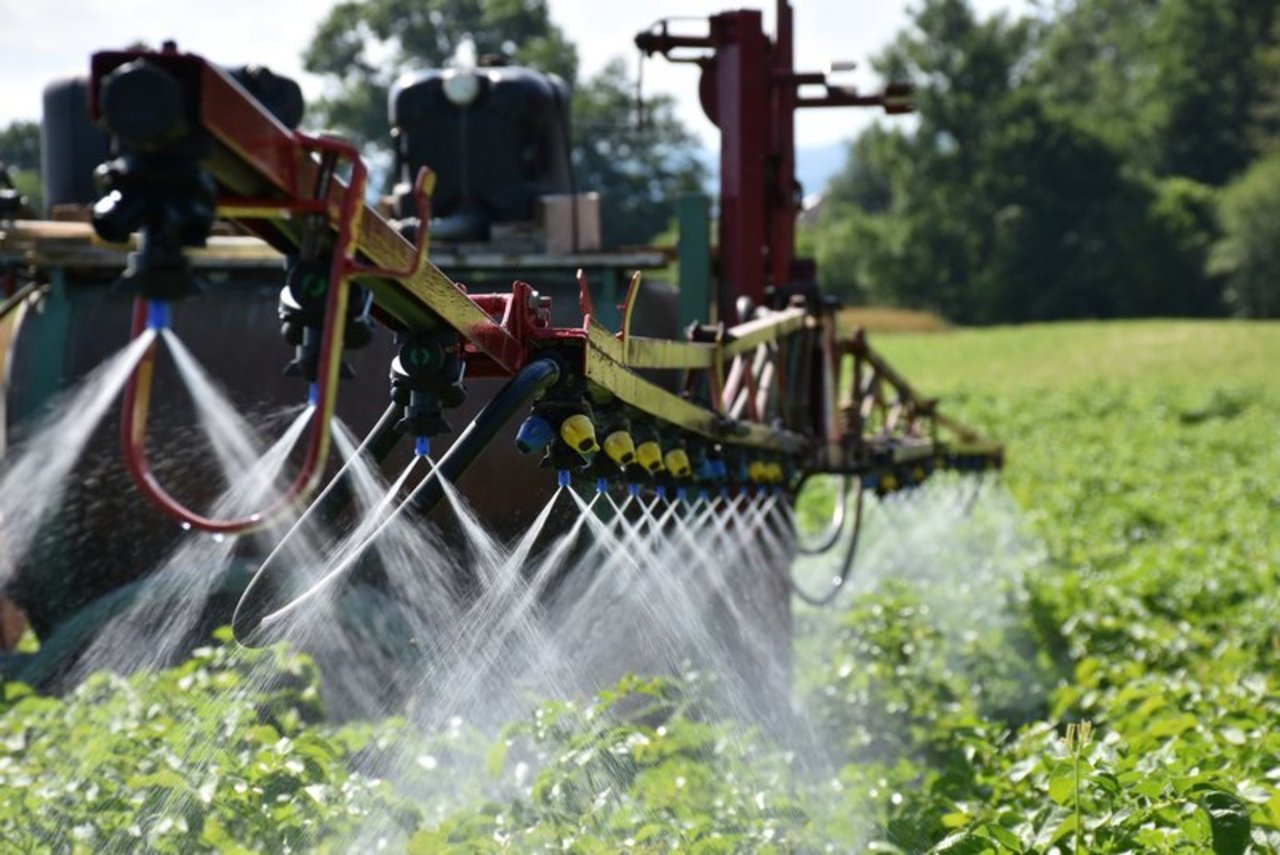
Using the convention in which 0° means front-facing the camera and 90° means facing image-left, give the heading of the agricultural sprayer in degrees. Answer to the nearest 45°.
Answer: approximately 135°
